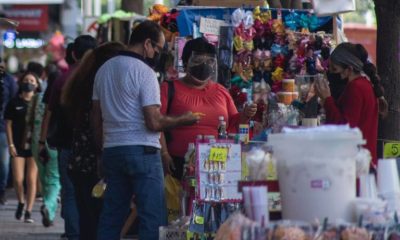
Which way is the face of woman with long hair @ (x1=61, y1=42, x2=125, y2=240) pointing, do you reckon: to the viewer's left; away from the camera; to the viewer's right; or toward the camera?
away from the camera

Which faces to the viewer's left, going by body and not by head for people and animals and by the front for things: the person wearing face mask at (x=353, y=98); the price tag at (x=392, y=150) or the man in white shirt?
the person wearing face mask

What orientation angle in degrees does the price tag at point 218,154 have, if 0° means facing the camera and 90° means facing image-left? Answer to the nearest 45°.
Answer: approximately 0°

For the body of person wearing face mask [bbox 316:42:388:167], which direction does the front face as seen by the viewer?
to the viewer's left

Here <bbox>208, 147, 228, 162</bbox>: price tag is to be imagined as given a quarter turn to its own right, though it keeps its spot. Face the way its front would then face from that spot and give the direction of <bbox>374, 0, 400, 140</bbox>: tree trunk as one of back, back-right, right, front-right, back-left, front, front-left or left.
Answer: back-right

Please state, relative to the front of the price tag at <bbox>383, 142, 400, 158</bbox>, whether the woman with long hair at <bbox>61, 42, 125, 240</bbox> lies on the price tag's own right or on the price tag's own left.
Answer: on the price tag's own right

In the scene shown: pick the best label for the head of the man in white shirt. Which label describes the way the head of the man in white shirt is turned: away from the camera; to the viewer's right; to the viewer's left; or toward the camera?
to the viewer's right
